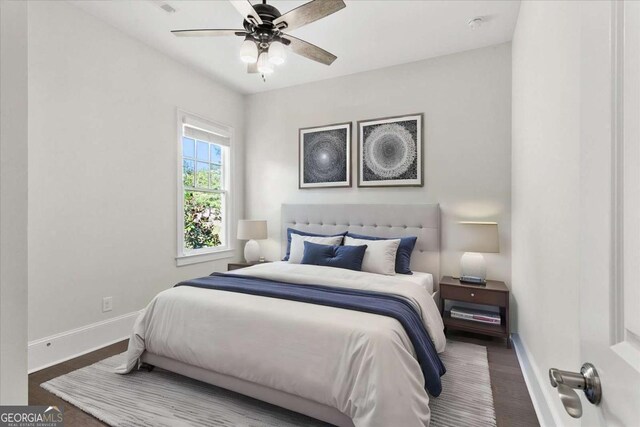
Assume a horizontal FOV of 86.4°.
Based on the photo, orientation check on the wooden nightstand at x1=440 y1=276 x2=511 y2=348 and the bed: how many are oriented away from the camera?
0

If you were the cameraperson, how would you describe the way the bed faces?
facing the viewer and to the left of the viewer

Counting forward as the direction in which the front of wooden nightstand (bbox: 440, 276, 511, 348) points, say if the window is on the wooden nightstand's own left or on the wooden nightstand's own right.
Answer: on the wooden nightstand's own right

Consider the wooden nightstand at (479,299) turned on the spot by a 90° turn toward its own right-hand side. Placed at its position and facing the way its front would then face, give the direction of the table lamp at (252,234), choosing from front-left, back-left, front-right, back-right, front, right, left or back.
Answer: front

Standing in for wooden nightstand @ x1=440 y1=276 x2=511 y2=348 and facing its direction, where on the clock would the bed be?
The bed is roughly at 1 o'clock from the wooden nightstand.

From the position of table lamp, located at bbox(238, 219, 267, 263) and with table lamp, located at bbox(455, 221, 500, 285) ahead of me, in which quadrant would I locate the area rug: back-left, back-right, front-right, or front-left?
front-right

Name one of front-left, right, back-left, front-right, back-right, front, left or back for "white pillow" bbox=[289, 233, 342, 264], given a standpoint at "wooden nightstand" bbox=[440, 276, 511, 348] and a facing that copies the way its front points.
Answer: right

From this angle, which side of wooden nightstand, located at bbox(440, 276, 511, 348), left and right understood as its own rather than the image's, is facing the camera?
front

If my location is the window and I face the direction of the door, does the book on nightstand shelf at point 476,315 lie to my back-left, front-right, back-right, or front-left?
front-left

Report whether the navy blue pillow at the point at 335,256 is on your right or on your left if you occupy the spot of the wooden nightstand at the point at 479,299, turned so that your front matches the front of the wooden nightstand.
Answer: on your right

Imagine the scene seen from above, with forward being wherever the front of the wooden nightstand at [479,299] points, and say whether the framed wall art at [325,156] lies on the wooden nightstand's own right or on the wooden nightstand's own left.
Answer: on the wooden nightstand's own right
